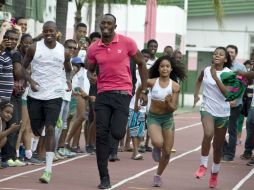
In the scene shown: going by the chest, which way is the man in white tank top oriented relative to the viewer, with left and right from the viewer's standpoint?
facing the viewer

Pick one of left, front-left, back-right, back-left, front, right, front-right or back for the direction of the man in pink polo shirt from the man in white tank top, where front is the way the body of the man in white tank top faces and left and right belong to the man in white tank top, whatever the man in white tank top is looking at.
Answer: front-left

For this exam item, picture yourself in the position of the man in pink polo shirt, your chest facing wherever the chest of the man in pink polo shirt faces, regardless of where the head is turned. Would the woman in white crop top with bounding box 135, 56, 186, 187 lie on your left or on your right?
on your left

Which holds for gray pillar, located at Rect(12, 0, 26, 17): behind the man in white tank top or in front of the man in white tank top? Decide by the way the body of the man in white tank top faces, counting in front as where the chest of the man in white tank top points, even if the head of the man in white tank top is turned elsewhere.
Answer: behind

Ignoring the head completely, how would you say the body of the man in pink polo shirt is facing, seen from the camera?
toward the camera

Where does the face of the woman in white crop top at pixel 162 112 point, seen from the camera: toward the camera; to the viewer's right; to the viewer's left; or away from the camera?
toward the camera

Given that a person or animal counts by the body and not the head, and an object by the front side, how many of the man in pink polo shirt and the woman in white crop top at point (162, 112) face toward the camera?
2

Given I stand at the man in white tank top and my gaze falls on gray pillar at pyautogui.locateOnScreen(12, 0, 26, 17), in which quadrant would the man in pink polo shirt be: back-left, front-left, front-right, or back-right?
back-right

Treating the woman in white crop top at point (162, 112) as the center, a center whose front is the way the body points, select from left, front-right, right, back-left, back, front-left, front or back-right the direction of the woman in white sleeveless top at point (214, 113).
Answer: left

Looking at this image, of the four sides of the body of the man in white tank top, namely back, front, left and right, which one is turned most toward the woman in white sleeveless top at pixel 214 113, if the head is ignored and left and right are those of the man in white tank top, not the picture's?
left

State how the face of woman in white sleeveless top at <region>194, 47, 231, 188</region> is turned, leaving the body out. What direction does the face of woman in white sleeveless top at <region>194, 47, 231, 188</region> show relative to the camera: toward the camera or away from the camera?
toward the camera

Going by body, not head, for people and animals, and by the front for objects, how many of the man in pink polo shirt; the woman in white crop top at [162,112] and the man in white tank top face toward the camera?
3
